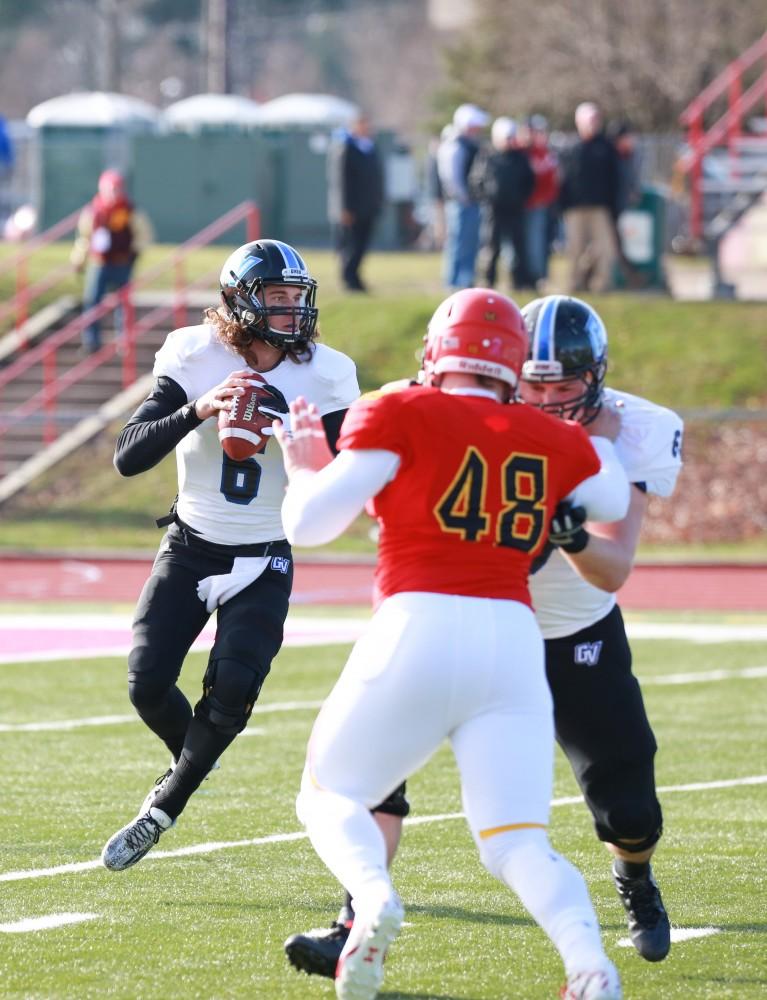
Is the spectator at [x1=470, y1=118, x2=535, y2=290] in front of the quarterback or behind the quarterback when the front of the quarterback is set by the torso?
behind

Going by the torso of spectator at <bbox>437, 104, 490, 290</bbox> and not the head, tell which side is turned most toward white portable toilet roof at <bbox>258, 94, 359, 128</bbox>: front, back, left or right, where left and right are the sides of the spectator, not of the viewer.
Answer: left

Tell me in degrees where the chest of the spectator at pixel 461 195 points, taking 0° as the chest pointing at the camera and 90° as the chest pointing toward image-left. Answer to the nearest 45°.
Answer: approximately 270°

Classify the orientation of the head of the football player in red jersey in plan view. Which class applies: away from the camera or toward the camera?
away from the camera

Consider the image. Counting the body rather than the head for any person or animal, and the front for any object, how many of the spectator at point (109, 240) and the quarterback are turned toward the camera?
2

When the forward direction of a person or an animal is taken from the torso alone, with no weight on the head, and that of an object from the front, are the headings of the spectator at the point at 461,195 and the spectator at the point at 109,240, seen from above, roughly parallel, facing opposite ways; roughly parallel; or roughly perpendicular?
roughly perpendicular

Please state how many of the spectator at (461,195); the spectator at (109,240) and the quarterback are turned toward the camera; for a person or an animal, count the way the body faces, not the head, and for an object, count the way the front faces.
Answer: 2

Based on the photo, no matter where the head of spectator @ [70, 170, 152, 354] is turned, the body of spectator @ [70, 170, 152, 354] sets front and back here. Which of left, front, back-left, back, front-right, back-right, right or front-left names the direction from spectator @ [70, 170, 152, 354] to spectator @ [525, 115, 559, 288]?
left

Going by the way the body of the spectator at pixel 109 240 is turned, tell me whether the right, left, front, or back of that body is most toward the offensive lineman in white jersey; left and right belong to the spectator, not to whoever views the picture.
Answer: front

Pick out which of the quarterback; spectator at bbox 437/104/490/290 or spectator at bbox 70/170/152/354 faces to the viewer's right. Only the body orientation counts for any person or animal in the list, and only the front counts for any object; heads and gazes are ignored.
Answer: spectator at bbox 437/104/490/290

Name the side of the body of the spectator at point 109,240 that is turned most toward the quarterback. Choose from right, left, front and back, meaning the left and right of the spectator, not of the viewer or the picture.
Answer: front
